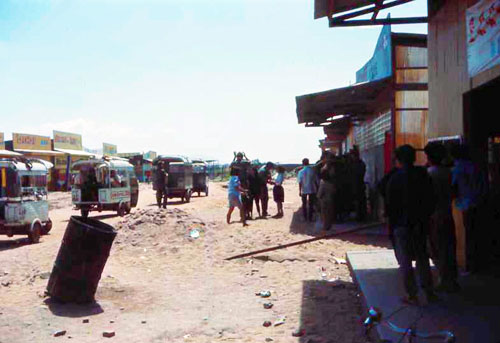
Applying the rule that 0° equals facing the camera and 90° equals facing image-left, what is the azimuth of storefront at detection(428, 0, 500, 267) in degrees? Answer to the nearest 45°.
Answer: approximately 45°

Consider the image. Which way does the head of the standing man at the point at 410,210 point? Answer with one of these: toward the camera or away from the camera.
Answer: away from the camera

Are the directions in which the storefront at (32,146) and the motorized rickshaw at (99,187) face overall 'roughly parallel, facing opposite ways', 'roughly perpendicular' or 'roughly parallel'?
roughly perpendicular

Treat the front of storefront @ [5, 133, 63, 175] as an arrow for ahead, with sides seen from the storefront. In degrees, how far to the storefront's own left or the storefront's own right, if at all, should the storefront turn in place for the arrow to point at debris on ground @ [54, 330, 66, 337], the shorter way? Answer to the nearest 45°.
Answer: approximately 45° to the storefront's own right

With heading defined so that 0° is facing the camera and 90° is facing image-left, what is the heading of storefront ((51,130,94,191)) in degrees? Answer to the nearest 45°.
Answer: approximately 315°
